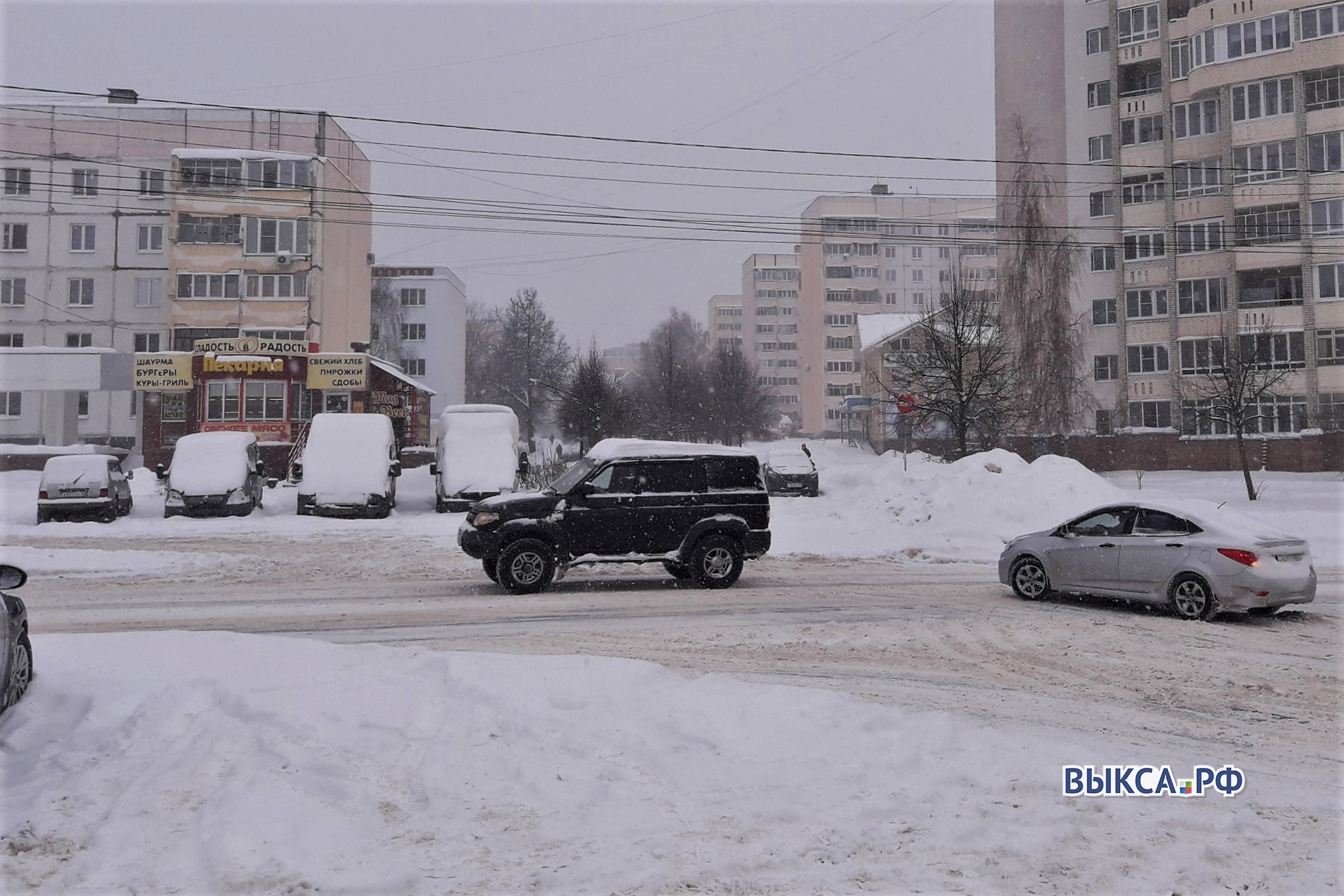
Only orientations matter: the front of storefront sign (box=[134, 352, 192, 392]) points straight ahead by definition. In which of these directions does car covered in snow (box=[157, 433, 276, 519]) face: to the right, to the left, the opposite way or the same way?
the same way

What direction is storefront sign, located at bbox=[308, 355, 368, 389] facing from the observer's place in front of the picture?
facing the viewer

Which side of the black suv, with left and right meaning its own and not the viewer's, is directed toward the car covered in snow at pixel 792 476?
right

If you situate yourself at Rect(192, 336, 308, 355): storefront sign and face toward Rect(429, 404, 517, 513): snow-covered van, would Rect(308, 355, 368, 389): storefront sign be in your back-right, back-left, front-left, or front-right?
front-left

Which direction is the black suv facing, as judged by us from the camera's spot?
facing to the left of the viewer

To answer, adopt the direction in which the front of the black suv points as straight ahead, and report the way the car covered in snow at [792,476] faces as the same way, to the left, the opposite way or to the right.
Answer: to the left

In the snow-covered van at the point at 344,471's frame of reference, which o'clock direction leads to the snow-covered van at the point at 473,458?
the snow-covered van at the point at 473,458 is roughly at 9 o'clock from the snow-covered van at the point at 344,471.

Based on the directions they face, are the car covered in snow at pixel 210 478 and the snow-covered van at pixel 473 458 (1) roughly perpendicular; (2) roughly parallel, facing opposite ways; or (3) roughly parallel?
roughly parallel

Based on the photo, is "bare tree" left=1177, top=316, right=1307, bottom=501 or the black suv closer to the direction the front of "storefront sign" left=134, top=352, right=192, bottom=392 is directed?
the black suv

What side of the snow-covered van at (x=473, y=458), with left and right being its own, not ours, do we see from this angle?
front

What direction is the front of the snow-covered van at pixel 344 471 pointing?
toward the camera

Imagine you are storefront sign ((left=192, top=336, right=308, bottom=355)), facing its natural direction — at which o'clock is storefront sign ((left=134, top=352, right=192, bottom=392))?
storefront sign ((left=134, top=352, right=192, bottom=392)) is roughly at 3 o'clock from storefront sign ((left=192, top=336, right=308, bottom=355)).

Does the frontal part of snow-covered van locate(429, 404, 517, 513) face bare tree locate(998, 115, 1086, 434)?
no

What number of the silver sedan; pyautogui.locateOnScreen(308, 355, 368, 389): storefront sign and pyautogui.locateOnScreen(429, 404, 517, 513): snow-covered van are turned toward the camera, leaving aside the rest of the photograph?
2

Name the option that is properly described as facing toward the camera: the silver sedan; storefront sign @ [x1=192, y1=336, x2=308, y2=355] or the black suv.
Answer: the storefront sign

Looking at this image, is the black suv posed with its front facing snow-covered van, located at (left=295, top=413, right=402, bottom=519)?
no

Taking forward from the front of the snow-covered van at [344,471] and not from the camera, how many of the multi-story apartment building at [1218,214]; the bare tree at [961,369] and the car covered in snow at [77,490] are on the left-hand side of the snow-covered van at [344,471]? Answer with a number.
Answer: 2

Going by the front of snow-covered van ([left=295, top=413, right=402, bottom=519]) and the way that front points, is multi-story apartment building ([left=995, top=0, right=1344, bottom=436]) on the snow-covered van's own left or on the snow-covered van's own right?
on the snow-covered van's own left

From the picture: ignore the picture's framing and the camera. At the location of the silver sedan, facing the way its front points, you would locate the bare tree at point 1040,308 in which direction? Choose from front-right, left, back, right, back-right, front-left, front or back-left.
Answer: front-right

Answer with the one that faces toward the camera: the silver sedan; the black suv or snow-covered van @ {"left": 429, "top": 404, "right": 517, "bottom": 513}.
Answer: the snow-covered van
